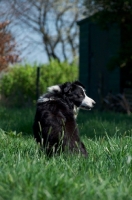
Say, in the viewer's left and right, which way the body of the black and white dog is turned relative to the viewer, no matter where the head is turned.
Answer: facing away from the viewer and to the right of the viewer

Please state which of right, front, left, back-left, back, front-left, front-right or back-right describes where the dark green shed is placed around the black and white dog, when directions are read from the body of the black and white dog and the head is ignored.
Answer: front-left
